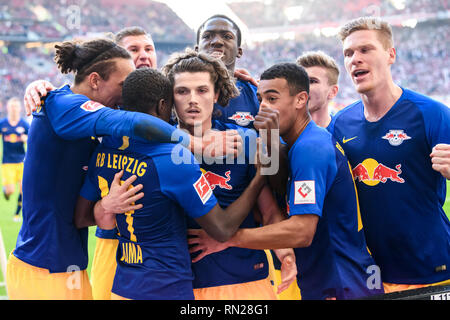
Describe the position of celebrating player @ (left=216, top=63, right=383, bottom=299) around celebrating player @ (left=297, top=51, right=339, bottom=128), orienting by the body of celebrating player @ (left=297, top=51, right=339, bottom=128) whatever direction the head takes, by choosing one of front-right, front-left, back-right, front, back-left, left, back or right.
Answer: front-left

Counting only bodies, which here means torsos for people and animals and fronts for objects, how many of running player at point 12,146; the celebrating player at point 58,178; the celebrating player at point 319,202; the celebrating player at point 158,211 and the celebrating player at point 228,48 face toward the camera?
2

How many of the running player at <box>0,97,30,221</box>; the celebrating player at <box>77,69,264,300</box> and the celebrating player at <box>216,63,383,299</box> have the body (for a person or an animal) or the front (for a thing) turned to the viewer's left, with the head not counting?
1

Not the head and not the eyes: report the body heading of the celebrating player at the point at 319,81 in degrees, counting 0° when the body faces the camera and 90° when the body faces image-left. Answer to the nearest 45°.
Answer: approximately 45°

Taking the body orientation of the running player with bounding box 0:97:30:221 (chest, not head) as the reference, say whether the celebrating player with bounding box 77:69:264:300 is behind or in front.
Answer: in front

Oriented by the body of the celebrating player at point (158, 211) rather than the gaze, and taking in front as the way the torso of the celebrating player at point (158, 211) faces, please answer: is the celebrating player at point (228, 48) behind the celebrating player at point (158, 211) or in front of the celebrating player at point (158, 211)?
in front

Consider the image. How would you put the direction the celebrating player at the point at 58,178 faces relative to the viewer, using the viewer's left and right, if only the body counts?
facing to the right of the viewer

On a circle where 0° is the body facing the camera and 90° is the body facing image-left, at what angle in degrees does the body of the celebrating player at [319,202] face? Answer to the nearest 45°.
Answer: approximately 90°

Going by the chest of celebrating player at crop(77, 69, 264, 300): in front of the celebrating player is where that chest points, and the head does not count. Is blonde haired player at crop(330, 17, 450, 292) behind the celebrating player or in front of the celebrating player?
in front
